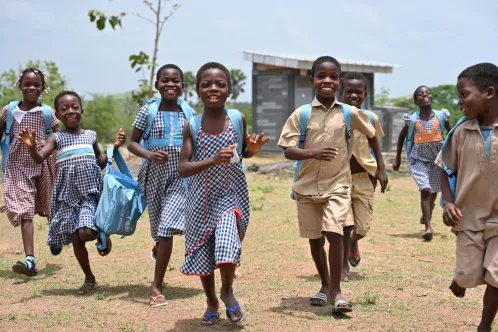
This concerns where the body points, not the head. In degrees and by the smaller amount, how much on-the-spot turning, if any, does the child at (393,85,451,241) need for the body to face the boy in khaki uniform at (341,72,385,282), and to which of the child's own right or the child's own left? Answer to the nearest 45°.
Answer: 0° — they already face them

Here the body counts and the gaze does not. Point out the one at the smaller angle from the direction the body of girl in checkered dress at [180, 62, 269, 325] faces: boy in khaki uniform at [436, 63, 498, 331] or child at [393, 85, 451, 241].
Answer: the boy in khaki uniform

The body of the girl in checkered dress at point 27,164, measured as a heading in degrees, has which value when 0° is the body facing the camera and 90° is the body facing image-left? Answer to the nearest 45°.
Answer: approximately 0°

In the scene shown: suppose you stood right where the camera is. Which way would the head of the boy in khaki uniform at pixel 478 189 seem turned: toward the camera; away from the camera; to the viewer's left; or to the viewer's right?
to the viewer's left

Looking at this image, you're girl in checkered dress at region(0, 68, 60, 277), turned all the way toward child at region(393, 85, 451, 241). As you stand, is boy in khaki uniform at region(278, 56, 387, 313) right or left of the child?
right

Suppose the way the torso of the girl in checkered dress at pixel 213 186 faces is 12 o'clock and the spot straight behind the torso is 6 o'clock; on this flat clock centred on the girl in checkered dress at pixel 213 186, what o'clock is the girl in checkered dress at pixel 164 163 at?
the girl in checkered dress at pixel 164 163 is roughly at 5 o'clock from the girl in checkered dress at pixel 213 186.

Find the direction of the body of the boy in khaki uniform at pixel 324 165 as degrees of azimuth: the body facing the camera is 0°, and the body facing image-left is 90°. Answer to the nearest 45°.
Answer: approximately 0°

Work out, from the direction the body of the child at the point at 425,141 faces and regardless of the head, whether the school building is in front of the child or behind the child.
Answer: behind

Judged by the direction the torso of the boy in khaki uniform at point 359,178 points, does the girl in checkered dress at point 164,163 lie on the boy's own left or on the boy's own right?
on the boy's own right

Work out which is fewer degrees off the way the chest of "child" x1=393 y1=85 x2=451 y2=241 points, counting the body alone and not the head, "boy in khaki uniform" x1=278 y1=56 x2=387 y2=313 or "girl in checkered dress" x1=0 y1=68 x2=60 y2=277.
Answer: the boy in khaki uniform
